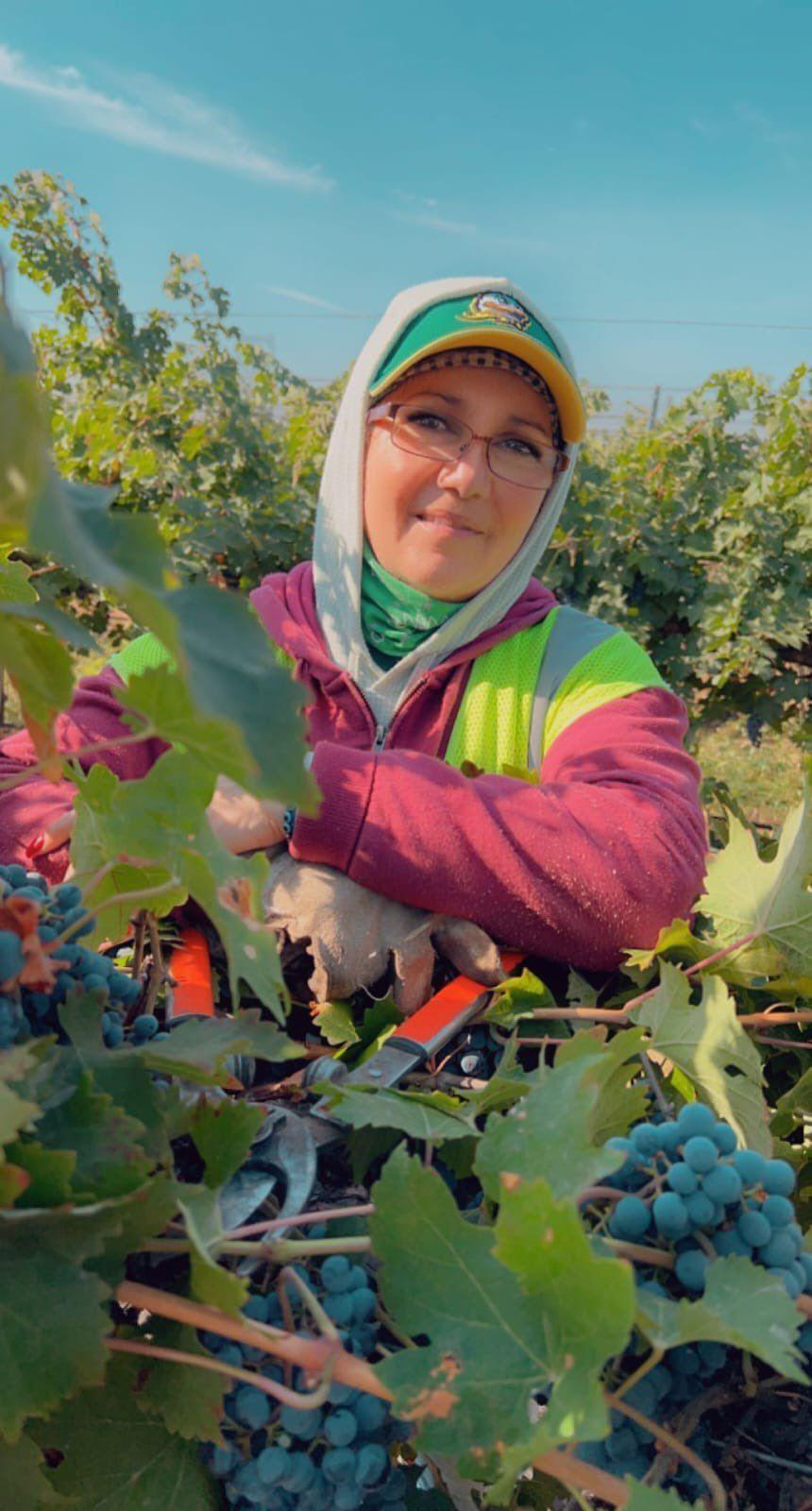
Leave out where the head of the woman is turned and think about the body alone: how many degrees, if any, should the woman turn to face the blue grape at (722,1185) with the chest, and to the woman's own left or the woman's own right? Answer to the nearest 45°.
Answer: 0° — they already face it

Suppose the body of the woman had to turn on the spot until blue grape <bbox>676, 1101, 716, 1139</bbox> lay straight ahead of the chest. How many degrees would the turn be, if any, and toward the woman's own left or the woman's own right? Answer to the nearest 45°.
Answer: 0° — they already face it

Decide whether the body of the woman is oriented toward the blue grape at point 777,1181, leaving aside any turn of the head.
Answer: yes

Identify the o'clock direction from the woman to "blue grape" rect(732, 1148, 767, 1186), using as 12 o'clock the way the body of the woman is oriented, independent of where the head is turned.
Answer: The blue grape is roughly at 12 o'clock from the woman.

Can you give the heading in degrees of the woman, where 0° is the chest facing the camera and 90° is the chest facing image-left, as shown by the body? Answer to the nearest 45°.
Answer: approximately 0°

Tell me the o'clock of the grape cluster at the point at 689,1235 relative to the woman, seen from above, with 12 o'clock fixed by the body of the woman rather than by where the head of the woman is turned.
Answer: The grape cluster is roughly at 12 o'clock from the woman.

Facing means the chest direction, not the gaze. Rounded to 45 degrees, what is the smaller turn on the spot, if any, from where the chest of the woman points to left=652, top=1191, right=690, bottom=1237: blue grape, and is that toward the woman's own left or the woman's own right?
0° — they already face it

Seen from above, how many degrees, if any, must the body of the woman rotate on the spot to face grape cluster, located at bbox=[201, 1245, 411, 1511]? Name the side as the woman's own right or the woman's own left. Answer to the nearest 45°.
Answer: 0° — they already face it

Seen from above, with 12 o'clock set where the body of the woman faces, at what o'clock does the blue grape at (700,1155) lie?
The blue grape is roughly at 12 o'clock from the woman.

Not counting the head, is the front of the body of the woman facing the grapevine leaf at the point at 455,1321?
yes

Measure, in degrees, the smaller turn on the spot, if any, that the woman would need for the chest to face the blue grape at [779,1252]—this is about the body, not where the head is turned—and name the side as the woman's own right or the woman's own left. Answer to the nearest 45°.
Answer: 0° — they already face it
